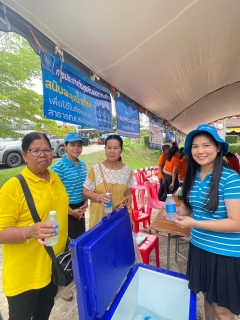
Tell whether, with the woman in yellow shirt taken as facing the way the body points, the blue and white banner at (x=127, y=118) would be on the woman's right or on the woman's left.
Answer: on the woman's left

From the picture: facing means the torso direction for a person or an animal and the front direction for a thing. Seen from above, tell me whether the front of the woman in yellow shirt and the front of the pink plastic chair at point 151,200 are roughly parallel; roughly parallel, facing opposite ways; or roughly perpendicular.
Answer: roughly parallel

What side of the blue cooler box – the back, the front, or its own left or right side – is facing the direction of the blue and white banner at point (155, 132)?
left

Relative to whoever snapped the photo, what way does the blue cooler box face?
facing to the right of the viewer

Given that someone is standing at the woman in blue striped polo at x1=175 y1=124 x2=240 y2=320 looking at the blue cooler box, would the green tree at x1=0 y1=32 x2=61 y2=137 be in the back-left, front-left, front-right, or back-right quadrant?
front-right

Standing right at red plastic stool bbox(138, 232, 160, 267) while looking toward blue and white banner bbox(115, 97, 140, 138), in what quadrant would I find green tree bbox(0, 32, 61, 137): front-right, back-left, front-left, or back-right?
front-left

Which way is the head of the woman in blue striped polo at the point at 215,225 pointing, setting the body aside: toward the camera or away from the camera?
toward the camera

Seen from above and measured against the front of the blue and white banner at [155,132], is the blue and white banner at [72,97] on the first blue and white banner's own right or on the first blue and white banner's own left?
on the first blue and white banner's own right
